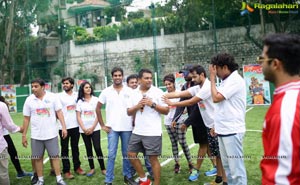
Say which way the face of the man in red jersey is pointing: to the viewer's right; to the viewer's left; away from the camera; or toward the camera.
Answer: to the viewer's left

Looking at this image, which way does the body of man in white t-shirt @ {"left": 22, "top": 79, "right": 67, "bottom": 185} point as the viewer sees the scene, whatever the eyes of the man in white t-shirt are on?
toward the camera

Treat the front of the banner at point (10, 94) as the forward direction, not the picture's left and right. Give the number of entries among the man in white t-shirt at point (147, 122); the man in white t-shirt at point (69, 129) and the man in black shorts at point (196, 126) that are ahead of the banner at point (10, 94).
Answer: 3

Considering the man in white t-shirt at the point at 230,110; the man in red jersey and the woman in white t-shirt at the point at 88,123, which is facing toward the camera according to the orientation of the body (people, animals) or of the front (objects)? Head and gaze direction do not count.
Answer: the woman in white t-shirt

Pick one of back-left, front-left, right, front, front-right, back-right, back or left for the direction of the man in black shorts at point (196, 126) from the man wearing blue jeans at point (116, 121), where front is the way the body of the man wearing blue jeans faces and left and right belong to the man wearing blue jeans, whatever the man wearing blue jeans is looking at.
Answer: left

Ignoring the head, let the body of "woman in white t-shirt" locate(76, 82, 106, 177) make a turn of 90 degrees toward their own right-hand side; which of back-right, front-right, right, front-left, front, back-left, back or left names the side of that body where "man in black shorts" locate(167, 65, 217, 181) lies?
back-left

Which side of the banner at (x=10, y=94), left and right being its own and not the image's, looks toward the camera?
front

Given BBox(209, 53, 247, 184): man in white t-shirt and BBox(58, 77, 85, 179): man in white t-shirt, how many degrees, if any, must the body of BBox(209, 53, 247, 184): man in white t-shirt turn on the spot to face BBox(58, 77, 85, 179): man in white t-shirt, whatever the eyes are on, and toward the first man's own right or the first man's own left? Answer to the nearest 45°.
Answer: approximately 45° to the first man's own right

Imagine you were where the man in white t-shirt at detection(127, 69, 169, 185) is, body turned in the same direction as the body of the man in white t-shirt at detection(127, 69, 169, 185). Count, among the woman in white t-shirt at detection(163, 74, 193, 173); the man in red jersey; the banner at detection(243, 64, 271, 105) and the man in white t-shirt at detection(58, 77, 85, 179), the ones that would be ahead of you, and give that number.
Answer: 1

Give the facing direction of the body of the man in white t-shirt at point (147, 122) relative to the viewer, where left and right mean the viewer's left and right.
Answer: facing the viewer

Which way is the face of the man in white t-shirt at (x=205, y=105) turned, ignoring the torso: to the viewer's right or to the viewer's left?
to the viewer's left
